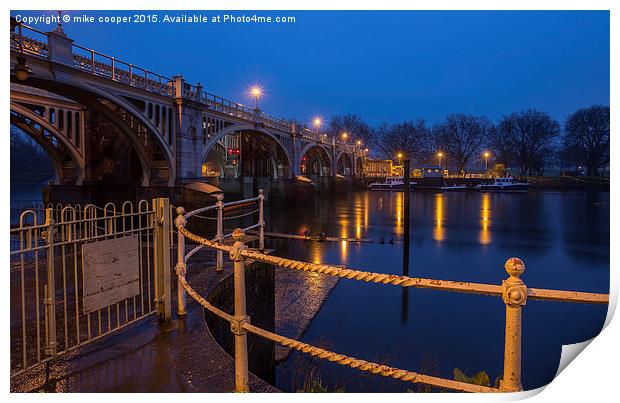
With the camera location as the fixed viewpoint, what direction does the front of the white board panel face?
facing the viewer and to the right of the viewer

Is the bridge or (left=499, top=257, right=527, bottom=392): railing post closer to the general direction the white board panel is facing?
the railing post

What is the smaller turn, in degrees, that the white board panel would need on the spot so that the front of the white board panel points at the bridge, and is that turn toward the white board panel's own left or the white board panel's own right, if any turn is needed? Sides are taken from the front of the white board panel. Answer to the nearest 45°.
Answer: approximately 135° to the white board panel's own left

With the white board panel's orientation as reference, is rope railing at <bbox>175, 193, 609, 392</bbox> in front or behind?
in front

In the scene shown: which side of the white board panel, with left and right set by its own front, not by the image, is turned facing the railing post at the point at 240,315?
front

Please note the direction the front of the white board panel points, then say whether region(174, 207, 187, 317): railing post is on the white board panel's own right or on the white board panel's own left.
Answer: on the white board panel's own left
